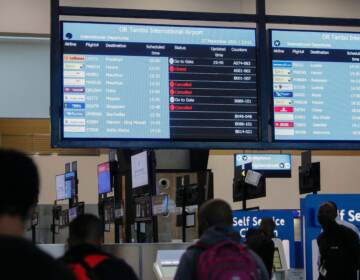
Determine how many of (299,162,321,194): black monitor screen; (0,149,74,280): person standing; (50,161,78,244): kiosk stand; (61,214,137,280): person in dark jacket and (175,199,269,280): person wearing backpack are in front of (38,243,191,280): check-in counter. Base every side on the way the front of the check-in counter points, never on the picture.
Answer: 3

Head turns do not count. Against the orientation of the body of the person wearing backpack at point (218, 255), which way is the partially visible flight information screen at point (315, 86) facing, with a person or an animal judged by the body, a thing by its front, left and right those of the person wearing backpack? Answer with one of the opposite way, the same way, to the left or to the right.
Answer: the opposite way

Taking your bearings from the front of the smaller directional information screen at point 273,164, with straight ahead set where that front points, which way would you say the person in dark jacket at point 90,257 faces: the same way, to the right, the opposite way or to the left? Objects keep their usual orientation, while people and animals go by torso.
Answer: the opposite way

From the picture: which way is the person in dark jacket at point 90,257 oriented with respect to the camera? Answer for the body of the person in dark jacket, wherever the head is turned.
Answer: away from the camera

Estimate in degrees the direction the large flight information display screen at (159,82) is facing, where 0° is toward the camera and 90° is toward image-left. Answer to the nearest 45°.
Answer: approximately 0°

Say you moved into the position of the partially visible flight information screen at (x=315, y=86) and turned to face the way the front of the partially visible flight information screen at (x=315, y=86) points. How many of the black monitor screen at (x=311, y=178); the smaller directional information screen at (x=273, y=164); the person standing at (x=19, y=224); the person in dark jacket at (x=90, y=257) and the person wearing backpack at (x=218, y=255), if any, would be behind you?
2

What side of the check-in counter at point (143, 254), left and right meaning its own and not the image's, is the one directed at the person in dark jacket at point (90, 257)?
front

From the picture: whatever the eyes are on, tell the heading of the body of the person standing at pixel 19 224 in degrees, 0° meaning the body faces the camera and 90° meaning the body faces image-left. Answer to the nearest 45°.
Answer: approximately 180°

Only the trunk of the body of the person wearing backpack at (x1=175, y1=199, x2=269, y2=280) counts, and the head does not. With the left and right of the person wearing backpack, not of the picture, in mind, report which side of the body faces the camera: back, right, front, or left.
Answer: back

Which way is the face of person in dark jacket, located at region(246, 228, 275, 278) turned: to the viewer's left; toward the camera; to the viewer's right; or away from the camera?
away from the camera

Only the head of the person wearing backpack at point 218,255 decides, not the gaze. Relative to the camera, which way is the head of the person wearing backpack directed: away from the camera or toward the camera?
away from the camera

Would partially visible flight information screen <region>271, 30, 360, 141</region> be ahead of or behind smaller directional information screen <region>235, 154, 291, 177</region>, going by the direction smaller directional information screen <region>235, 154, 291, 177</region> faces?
ahead
